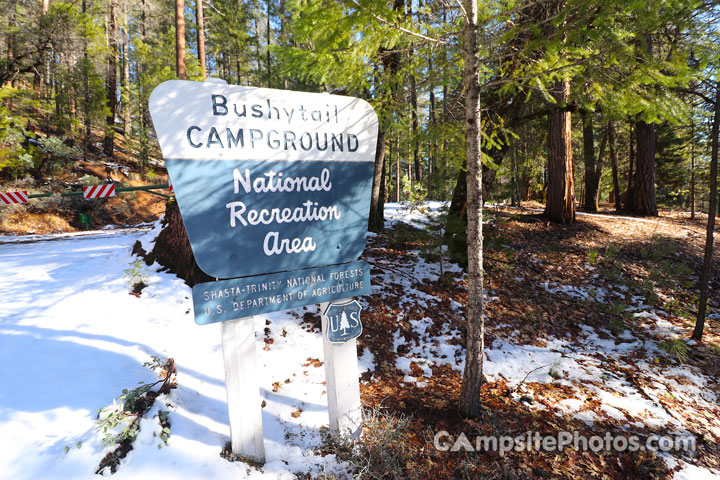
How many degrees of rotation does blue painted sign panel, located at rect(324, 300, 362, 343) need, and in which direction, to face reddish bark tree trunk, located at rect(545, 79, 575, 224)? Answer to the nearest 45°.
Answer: approximately 135° to its left

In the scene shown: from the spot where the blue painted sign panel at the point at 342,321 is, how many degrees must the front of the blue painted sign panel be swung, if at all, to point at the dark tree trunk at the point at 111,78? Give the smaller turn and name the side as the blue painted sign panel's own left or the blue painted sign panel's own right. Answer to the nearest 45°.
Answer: approximately 135° to the blue painted sign panel's own right

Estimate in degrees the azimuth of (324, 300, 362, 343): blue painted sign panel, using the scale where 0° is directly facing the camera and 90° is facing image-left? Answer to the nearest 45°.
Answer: approximately 0°

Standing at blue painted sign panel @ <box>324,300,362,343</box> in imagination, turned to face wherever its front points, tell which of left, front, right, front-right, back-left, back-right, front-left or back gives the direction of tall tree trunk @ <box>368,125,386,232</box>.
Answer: back

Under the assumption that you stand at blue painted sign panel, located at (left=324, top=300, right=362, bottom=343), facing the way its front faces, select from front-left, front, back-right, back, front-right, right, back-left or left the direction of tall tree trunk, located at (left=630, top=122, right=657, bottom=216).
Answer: back-left

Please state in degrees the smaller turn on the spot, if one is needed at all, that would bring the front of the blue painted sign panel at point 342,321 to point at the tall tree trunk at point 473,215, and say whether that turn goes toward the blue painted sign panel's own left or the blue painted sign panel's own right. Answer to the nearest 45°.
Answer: approximately 90° to the blue painted sign panel's own left
